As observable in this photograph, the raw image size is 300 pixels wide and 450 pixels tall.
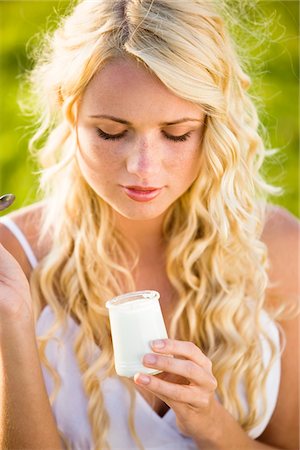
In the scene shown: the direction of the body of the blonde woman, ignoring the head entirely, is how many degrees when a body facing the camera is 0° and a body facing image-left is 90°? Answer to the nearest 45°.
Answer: approximately 0°
